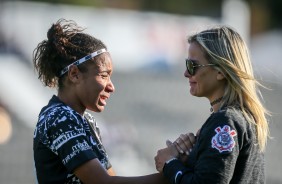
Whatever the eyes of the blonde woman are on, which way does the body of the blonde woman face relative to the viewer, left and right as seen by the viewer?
facing to the left of the viewer

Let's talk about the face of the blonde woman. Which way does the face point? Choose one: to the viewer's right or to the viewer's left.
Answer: to the viewer's left
